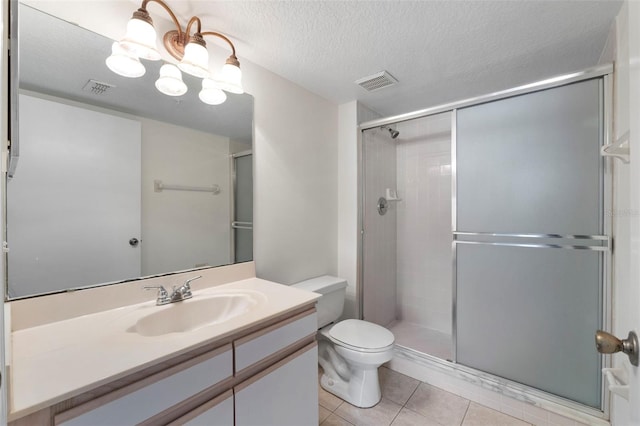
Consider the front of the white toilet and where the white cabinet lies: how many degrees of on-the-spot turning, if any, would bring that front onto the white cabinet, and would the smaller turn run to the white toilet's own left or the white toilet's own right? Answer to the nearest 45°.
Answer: approximately 90° to the white toilet's own right

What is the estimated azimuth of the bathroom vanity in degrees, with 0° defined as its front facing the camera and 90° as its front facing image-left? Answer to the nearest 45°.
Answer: approximately 315°

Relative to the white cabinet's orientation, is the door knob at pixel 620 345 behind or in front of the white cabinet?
in front

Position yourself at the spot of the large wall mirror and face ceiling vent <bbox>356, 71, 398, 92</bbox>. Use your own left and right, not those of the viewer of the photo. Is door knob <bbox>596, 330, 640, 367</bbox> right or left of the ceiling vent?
right

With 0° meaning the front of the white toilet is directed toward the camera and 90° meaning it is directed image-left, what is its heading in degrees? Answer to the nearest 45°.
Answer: approximately 315°
